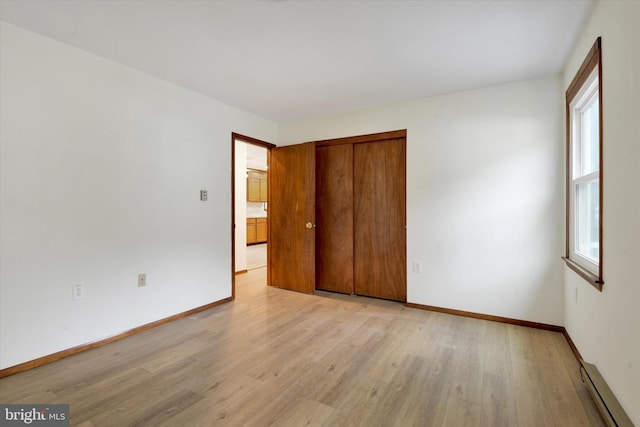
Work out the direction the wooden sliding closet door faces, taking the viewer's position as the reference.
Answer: facing the viewer and to the left of the viewer

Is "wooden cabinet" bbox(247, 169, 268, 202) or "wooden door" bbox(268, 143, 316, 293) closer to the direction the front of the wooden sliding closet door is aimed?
the wooden door

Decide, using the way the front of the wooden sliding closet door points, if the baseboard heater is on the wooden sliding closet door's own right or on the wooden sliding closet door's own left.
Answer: on the wooden sliding closet door's own left

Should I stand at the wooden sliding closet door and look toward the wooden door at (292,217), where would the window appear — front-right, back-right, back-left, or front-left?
back-left

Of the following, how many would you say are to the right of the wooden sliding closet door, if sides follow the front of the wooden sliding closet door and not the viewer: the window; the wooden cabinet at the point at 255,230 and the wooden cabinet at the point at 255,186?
2

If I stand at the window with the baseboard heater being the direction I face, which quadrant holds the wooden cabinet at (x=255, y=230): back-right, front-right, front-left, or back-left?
back-right

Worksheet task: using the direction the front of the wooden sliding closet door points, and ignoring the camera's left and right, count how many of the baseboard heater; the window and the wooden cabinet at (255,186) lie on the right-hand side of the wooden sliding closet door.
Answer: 1

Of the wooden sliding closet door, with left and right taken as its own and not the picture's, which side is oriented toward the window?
left

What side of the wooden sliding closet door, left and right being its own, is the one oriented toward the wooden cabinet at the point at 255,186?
right

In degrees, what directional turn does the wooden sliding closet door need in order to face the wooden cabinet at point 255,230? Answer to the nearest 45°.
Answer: approximately 90° to its right

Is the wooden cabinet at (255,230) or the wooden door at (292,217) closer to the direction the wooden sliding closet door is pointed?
the wooden door
